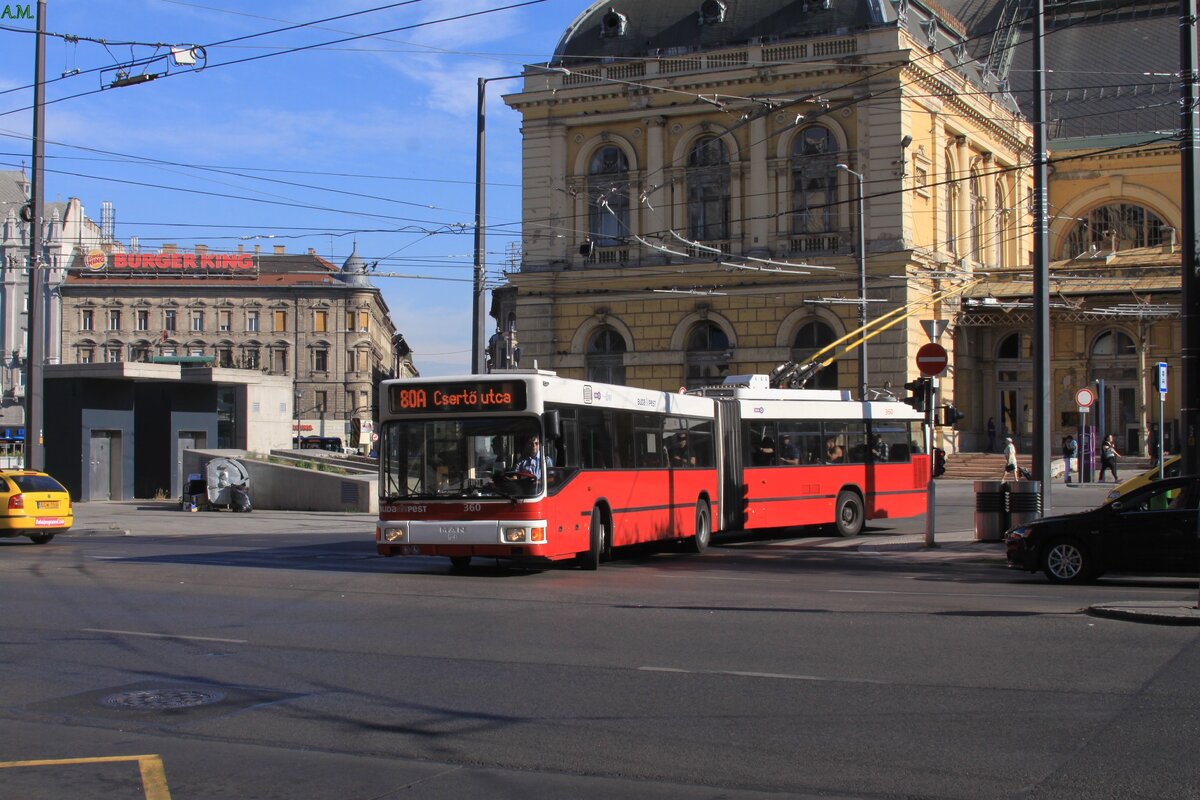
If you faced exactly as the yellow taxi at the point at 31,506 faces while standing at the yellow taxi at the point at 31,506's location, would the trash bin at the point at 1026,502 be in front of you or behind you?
behind

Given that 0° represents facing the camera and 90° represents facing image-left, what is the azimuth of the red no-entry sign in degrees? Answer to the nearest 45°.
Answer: approximately 0°

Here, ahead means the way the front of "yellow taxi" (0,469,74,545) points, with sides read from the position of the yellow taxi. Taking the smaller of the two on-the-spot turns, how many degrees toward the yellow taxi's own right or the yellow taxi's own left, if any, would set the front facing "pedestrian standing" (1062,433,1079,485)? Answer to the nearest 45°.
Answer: approximately 135° to the yellow taxi's own right

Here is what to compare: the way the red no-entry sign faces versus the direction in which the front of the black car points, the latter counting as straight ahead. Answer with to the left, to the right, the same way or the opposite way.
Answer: to the left

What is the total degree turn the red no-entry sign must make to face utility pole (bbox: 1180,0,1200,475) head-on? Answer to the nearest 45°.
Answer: approximately 45° to its left

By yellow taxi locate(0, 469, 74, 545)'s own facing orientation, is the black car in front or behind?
behind

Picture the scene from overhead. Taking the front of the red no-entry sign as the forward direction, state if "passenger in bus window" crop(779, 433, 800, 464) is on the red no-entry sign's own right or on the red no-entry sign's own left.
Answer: on the red no-entry sign's own right

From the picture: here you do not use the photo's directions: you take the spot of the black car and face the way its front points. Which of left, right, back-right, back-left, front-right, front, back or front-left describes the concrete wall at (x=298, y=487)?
front-right

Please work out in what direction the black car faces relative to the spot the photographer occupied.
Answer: facing to the left of the viewer

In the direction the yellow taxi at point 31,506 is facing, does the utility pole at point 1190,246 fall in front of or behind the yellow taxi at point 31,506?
behind

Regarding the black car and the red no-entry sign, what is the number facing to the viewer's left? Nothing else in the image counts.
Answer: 1

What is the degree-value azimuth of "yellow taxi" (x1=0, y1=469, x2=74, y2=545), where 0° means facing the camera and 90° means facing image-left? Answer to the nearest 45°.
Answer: approximately 135°
